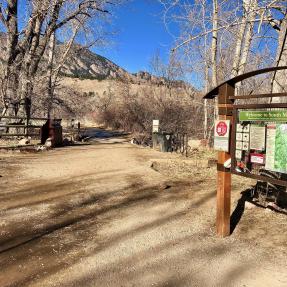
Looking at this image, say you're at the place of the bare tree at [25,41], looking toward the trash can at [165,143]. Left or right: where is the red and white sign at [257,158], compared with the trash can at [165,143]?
right

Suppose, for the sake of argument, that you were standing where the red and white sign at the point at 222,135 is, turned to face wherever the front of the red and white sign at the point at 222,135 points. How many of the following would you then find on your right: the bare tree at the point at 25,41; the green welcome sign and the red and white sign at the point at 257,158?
1

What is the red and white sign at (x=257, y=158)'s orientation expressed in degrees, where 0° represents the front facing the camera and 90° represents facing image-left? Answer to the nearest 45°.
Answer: approximately 45°

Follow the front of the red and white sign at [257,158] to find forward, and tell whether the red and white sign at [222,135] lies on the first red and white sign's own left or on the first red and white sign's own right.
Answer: on the first red and white sign's own right

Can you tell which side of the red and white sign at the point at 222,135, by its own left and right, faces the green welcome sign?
left

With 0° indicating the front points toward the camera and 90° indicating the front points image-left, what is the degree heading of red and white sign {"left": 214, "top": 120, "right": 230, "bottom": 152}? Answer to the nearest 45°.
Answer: approximately 45°

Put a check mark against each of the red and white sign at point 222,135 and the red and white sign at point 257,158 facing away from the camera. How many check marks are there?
0
